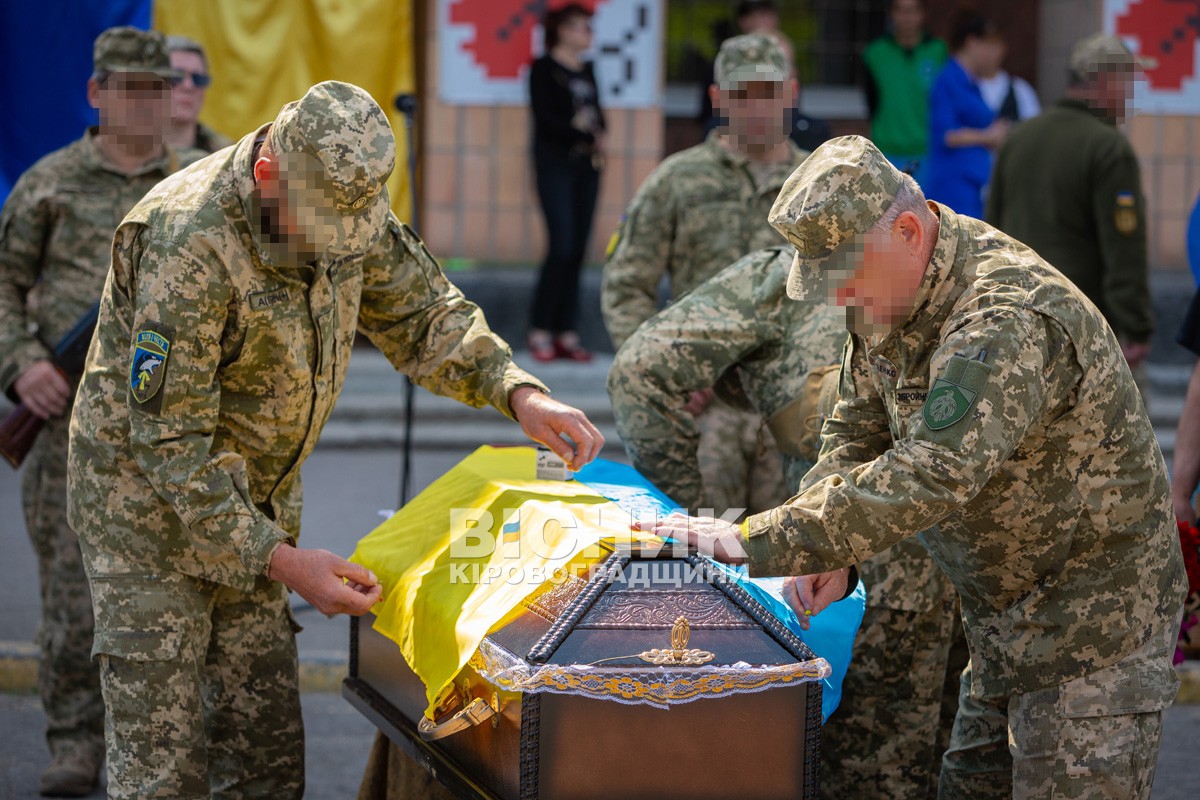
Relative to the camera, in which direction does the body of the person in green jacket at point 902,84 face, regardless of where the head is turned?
toward the camera

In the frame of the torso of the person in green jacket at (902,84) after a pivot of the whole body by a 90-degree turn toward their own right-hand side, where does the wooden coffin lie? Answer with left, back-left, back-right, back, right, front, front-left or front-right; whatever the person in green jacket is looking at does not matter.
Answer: left

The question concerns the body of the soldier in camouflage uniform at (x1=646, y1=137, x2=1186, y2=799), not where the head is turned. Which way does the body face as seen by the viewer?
to the viewer's left

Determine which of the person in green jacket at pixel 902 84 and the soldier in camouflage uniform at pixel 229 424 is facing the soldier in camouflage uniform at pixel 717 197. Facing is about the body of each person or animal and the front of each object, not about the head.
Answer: the person in green jacket

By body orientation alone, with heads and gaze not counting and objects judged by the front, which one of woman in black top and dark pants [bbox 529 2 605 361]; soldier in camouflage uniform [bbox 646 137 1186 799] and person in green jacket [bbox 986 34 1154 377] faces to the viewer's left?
the soldier in camouflage uniform

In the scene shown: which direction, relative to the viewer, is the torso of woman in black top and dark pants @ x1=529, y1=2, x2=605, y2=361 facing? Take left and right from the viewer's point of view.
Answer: facing the viewer and to the right of the viewer

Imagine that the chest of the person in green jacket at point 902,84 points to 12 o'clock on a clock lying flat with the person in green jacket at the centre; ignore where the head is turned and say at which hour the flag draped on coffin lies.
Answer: The flag draped on coffin is roughly at 12 o'clock from the person in green jacket.

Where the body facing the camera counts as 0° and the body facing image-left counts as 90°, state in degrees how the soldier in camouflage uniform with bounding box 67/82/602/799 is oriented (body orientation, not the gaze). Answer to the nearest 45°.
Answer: approximately 315°

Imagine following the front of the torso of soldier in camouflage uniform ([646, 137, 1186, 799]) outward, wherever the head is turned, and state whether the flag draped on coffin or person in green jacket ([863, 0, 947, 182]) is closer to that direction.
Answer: the flag draped on coffin

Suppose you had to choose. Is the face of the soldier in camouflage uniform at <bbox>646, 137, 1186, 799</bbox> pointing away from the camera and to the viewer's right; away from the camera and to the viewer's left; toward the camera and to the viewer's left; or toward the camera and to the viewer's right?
toward the camera and to the viewer's left

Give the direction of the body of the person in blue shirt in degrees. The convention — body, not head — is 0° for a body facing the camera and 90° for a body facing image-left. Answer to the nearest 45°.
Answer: approximately 270°

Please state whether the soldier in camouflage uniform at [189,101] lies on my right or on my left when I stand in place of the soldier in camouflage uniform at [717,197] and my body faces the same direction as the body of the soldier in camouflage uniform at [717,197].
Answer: on my right
